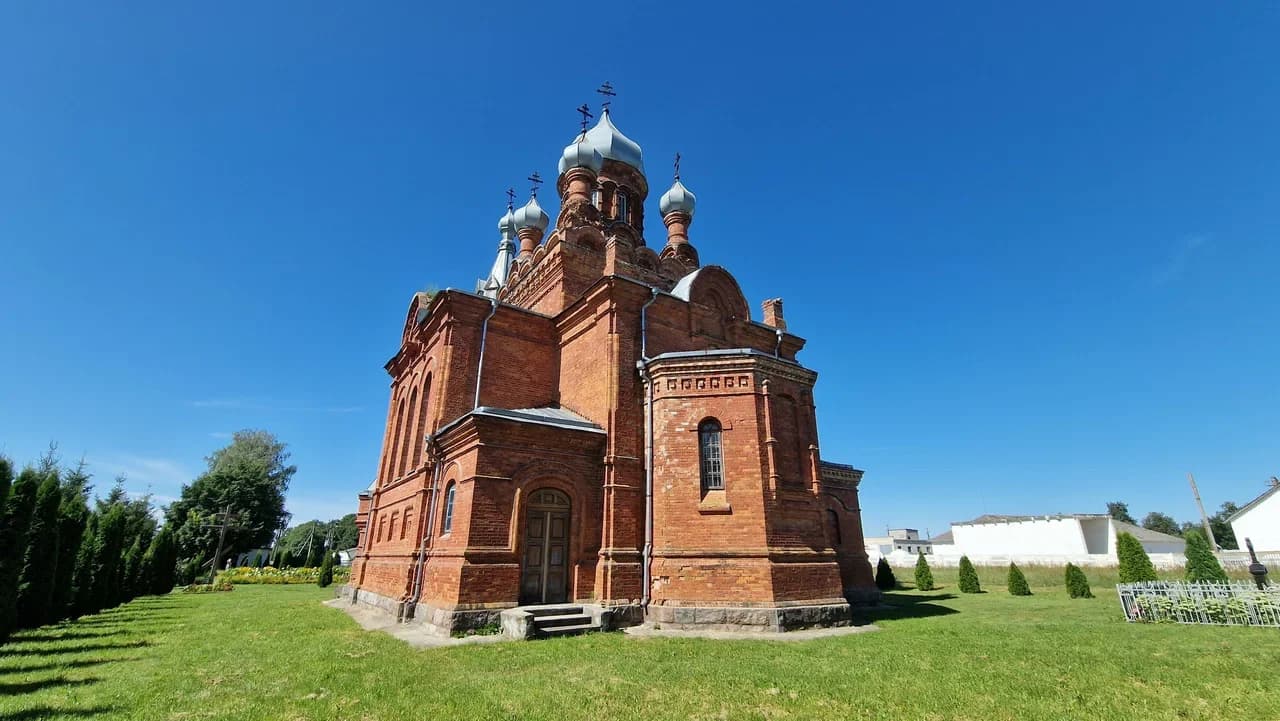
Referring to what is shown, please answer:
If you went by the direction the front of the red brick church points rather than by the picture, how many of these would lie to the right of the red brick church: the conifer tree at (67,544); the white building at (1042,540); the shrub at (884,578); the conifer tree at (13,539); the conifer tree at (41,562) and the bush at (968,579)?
3

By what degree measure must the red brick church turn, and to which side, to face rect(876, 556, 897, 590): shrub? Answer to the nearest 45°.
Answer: approximately 90° to its right

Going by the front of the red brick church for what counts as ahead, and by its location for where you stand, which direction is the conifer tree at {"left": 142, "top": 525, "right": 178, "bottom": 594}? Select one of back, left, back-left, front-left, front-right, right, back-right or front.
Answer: right

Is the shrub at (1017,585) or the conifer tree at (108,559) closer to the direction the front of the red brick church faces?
the conifer tree

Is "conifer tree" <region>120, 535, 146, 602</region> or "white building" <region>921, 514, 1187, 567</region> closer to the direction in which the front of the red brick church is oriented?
the conifer tree

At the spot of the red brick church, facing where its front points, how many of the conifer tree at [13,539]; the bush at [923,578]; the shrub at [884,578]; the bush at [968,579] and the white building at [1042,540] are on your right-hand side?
4

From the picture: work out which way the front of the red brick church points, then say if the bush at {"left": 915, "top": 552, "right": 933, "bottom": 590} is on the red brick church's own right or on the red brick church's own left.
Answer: on the red brick church's own left

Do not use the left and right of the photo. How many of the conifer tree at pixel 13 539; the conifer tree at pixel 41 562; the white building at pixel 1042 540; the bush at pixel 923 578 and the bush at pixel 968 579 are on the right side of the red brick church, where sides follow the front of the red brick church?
2

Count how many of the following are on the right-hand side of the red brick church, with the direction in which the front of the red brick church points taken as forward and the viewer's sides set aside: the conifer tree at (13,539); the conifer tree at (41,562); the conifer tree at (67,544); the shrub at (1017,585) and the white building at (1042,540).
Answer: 2

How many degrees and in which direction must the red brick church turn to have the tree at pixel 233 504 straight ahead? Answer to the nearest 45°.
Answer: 0° — it already faces it

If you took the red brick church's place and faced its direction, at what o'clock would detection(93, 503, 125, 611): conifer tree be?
The conifer tree is roughly at 3 o'clock from the red brick church.

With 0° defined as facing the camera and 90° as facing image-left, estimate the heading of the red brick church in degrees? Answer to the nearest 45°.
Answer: approximately 135°

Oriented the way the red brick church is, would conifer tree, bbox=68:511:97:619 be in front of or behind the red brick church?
in front

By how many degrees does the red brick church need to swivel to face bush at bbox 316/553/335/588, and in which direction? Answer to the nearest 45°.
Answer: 0° — it already faces it

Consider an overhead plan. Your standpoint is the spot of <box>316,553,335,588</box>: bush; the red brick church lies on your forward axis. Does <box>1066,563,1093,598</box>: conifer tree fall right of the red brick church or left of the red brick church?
left

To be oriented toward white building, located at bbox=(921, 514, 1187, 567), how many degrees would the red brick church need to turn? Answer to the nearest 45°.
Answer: approximately 90° to its right
